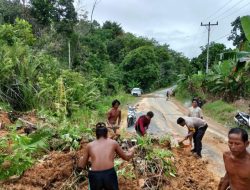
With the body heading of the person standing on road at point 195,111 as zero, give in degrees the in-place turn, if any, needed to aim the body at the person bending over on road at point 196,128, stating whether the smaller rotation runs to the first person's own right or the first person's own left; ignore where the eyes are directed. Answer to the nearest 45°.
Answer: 0° — they already face them

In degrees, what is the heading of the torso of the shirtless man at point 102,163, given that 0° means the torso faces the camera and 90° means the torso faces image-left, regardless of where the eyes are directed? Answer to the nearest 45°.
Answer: approximately 180°

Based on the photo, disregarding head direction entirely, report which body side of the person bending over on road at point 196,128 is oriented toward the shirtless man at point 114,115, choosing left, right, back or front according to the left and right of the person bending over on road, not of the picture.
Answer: front

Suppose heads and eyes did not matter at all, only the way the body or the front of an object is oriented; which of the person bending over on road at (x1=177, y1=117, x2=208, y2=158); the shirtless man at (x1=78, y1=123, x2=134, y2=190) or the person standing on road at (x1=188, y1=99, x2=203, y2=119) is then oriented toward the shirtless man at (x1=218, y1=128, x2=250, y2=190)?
the person standing on road at (x1=188, y1=99, x2=203, y2=119)

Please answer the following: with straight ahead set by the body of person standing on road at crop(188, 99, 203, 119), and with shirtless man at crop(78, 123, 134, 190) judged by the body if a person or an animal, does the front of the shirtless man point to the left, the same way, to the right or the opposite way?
the opposite way

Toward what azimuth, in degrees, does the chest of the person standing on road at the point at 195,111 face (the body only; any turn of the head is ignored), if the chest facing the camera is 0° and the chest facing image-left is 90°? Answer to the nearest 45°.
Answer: approximately 0°

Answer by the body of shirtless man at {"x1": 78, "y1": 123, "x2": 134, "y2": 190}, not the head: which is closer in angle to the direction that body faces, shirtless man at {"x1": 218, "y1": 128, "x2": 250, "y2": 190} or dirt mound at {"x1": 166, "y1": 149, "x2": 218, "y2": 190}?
the dirt mound

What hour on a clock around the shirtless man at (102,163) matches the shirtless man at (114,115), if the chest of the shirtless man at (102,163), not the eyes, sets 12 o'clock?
the shirtless man at (114,115) is roughly at 12 o'clock from the shirtless man at (102,163).

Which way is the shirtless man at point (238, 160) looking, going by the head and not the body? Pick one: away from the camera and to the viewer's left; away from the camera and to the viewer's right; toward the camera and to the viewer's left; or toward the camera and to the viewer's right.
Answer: toward the camera and to the viewer's left

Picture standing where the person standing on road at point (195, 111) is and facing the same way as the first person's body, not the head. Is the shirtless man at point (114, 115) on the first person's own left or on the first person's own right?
on the first person's own right

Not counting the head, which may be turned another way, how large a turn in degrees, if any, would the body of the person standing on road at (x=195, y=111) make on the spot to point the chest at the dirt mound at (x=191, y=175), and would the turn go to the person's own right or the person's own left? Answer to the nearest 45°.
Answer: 0° — they already face it

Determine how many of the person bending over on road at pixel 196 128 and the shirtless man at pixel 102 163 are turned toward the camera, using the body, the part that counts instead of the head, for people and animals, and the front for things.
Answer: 0

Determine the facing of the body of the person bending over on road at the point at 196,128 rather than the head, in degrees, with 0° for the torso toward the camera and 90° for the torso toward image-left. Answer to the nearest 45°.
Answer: approximately 90°
